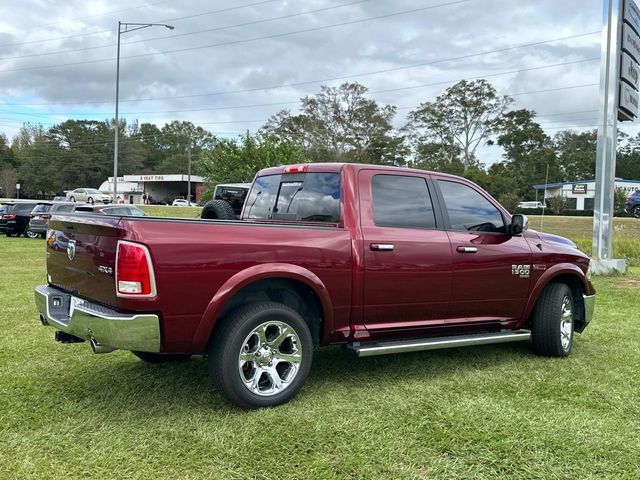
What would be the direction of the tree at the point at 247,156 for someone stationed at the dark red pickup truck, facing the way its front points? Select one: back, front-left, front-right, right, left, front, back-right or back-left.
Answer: front-left

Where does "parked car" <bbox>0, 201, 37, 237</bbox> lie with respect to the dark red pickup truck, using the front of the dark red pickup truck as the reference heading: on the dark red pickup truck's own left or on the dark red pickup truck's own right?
on the dark red pickup truck's own left

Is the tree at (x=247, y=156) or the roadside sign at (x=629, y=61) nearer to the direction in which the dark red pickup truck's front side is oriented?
the roadside sign

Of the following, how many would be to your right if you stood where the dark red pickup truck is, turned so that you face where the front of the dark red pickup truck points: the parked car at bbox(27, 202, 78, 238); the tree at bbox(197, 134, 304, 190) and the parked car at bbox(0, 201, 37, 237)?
0

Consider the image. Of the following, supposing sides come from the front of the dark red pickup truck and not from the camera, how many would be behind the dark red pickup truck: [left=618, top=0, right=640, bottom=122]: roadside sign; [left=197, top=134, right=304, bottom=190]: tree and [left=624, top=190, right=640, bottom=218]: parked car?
0

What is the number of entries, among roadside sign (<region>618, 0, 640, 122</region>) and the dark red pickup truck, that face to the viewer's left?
0

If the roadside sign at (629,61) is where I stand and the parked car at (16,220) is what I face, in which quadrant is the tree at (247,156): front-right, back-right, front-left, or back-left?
front-right

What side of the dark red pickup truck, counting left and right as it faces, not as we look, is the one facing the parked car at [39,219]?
left

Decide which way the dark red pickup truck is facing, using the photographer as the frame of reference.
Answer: facing away from the viewer and to the right of the viewer

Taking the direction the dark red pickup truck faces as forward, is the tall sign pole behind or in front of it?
in front

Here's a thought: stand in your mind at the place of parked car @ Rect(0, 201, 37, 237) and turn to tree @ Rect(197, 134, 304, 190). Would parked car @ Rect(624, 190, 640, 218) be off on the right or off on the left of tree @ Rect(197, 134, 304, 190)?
right

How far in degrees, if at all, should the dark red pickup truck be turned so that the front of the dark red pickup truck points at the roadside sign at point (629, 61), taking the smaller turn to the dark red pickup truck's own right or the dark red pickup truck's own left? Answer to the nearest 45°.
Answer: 0° — it already faces it
